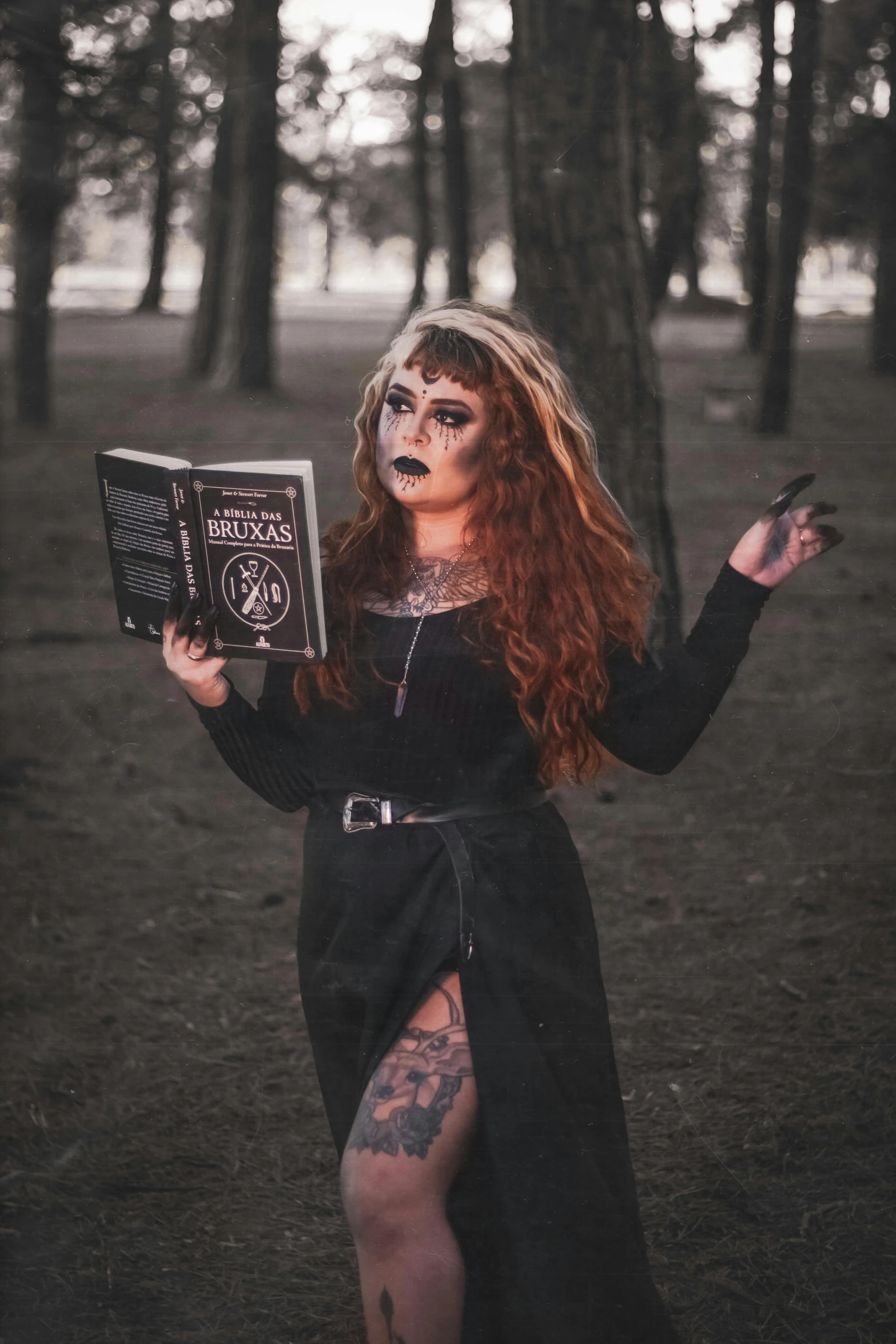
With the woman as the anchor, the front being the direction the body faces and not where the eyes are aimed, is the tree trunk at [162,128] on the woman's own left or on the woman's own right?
on the woman's own right

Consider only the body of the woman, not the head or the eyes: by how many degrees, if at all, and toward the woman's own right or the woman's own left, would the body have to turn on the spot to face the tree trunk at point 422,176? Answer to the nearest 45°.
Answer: approximately 135° to the woman's own right

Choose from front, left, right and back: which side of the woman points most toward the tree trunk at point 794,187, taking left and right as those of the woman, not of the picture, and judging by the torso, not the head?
back

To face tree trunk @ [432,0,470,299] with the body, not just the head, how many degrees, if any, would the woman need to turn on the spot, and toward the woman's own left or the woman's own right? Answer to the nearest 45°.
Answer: approximately 135° to the woman's own right

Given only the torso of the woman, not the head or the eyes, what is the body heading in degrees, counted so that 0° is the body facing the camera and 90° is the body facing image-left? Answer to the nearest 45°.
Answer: approximately 45°

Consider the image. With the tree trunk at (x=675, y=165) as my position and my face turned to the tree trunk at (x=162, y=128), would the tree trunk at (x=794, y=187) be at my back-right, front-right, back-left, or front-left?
back-left

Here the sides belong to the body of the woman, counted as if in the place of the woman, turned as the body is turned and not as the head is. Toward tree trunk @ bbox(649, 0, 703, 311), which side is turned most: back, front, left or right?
back
